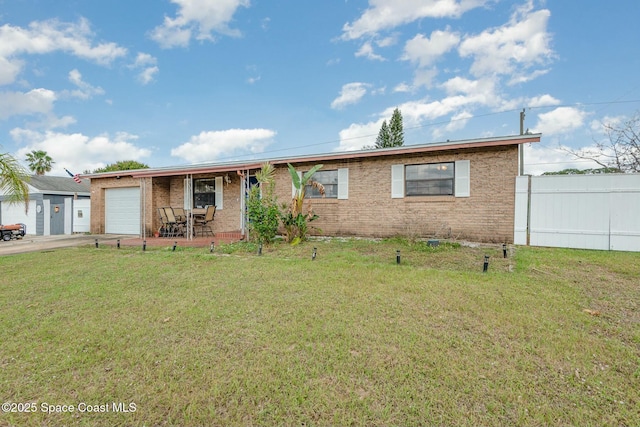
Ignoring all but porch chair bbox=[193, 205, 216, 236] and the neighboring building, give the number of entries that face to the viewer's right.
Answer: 0

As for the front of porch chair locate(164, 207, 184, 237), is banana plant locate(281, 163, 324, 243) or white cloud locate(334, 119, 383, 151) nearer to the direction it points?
the banana plant

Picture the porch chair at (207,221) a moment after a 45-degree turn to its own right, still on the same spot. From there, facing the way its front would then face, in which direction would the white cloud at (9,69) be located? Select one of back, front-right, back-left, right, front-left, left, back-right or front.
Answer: front

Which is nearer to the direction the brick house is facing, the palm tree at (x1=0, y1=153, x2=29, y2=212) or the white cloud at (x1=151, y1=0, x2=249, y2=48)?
the palm tree

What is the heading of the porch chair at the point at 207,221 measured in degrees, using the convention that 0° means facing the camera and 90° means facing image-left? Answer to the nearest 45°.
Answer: approximately 45°

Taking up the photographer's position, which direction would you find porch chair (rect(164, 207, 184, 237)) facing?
facing the viewer and to the right of the viewer

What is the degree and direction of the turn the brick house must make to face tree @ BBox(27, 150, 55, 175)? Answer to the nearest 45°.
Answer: approximately 90° to its right
